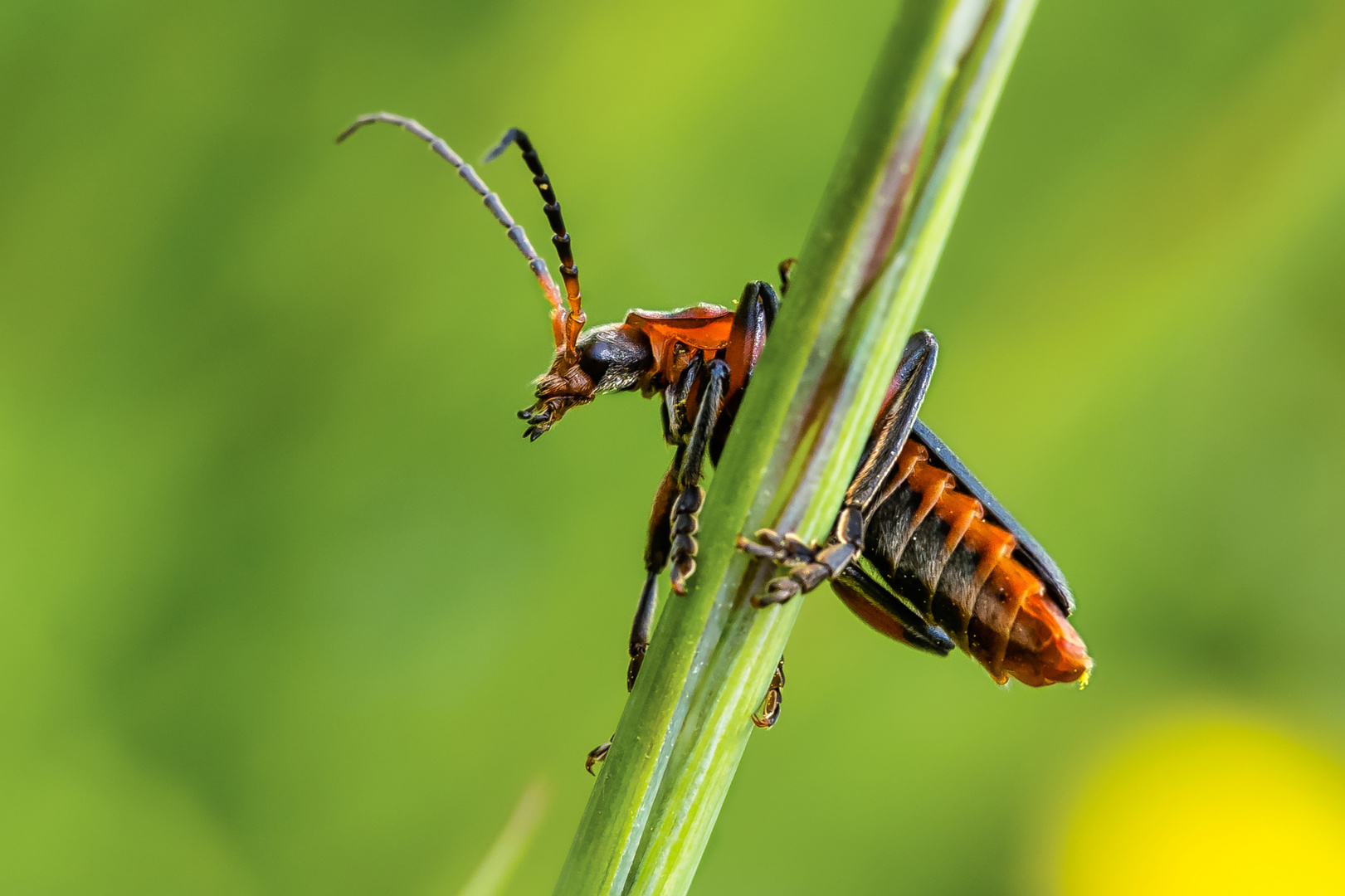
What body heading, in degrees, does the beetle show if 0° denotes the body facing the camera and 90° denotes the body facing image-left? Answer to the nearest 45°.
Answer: approximately 90°
